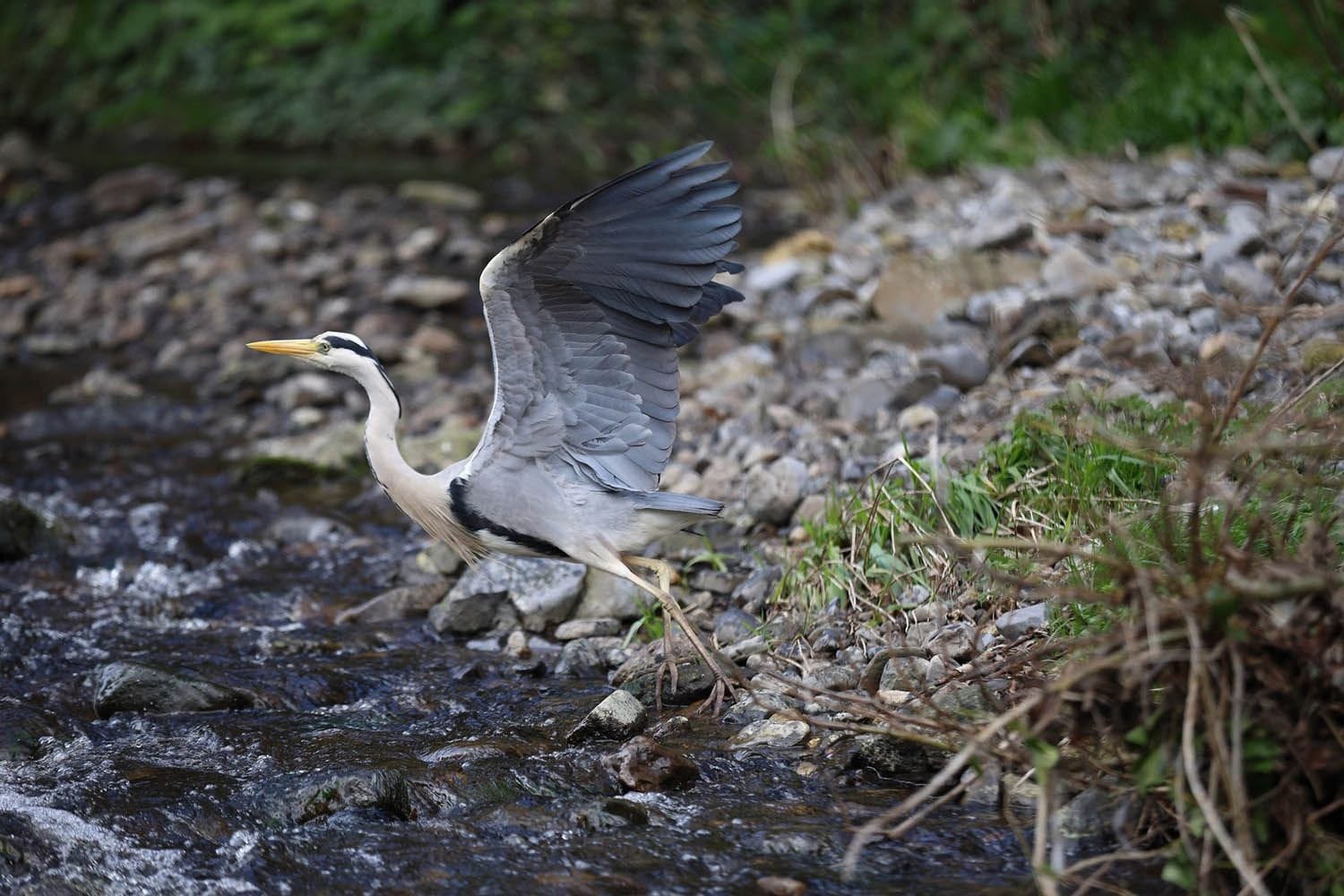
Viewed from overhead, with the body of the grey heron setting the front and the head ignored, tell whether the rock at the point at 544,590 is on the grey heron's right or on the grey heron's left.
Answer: on the grey heron's right

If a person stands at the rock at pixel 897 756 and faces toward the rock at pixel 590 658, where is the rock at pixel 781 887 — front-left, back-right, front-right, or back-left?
back-left

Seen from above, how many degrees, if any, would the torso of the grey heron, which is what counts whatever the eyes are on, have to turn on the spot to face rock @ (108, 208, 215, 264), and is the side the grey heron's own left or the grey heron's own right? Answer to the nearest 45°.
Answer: approximately 90° to the grey heron's own right

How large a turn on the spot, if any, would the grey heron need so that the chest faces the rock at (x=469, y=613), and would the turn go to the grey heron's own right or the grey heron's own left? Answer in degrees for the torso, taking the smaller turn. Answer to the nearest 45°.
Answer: approximately 45° to the grey heron's own right

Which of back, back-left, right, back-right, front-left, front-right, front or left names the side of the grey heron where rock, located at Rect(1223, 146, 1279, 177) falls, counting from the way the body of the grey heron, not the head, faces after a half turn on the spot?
front-left

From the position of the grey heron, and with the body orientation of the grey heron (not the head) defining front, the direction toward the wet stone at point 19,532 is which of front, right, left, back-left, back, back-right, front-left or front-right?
front-right

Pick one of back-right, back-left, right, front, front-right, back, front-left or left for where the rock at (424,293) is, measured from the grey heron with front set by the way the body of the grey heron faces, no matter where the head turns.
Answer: right

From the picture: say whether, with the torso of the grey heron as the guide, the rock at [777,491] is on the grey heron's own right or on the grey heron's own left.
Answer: on the grey heron's own right

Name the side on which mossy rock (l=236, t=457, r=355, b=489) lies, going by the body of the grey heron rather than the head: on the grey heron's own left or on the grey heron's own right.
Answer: on the grey heron's own right

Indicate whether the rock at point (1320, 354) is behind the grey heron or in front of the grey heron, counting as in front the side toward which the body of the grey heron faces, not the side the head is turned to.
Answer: behind

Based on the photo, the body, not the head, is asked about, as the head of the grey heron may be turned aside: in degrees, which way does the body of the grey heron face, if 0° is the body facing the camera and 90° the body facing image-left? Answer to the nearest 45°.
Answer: approximately 90°

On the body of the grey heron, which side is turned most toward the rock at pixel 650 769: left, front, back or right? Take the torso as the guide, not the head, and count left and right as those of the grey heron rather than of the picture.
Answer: left

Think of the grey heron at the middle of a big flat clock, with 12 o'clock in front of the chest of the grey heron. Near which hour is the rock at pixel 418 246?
The rock is roughly at 3 o'clock from the grey heron.

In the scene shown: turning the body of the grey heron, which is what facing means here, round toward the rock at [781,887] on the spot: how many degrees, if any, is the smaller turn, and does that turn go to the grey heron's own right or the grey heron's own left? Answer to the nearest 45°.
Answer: approximately 90° to the grey heron's own left
